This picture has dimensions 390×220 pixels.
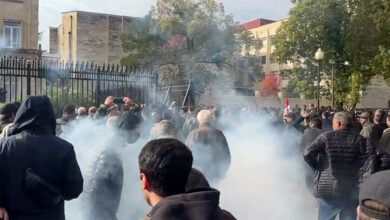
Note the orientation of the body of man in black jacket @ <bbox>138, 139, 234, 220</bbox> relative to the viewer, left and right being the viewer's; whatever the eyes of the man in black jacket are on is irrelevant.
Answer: facing away from the viewer and to the left of the viewer

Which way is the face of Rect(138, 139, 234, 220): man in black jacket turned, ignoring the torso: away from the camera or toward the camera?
away from the camera

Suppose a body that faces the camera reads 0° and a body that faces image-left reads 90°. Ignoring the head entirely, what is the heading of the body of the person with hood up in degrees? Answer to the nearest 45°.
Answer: approximately 180°

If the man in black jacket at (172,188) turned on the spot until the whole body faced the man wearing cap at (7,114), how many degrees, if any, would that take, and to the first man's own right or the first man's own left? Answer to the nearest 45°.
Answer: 0° — they already face them

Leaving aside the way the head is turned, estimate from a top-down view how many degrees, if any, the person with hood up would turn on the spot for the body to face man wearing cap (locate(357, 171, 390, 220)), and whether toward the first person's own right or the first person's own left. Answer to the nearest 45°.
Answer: approximately 135° to the first person's own right

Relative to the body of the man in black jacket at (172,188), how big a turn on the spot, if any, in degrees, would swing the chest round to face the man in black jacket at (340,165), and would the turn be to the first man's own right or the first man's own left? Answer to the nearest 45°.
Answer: approximately 90° to the first man's own right

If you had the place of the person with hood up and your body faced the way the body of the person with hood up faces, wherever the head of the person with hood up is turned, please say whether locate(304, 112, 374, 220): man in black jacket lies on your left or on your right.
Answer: on your right

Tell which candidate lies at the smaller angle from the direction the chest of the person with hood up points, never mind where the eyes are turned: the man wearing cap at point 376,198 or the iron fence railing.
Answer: the iron fence railing

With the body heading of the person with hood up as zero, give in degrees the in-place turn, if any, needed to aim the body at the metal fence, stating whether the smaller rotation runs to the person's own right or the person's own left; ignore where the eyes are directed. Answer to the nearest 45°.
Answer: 0° — they already face it

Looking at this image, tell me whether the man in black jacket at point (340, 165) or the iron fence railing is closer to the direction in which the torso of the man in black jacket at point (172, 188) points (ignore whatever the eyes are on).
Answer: the iron fence railing
